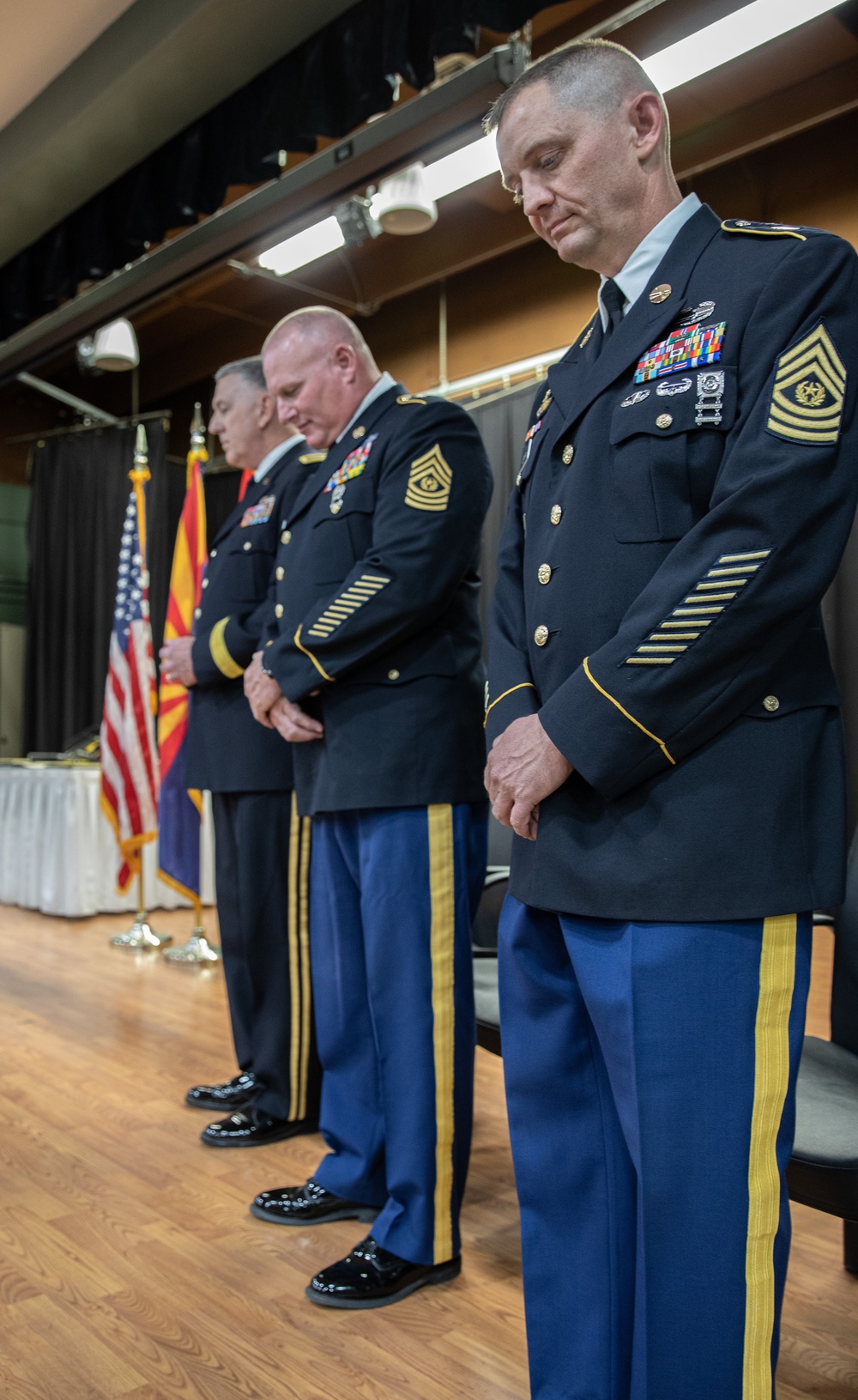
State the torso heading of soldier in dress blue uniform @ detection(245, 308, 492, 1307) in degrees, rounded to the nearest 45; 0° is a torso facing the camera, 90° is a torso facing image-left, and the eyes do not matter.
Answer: approximately 45°

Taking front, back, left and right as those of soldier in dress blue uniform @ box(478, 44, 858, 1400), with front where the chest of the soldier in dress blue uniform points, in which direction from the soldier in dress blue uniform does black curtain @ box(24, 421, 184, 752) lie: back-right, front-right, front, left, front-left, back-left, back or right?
right

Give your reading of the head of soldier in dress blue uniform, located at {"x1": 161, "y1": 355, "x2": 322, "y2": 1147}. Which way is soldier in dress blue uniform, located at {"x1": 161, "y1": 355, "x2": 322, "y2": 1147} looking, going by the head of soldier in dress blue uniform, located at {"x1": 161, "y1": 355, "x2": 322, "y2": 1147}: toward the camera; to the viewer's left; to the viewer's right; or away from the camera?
to the viewer's left

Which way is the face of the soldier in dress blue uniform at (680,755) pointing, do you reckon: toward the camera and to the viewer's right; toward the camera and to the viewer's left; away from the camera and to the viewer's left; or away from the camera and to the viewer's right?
toward the camera and to the viewer's left

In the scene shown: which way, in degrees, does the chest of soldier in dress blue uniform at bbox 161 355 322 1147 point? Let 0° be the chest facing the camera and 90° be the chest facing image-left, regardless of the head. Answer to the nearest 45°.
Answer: approximately 90°

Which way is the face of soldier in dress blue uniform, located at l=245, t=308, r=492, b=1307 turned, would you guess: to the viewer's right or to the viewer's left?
to the viewer's left

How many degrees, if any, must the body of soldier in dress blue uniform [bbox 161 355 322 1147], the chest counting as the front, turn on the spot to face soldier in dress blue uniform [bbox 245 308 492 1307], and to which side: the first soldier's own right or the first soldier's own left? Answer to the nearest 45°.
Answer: approximately 90° to the first soldier's own left

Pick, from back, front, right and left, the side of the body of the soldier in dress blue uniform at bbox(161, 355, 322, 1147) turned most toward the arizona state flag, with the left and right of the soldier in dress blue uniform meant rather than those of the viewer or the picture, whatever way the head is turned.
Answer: right
